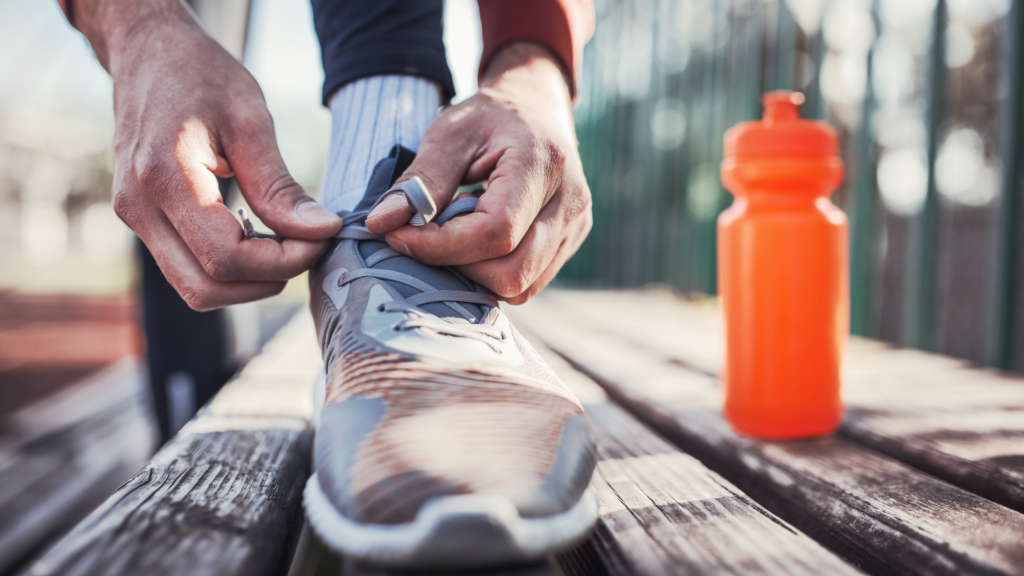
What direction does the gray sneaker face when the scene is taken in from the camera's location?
facing the viewer

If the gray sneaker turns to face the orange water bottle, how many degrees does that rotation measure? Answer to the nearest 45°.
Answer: approximately 135° to its left
